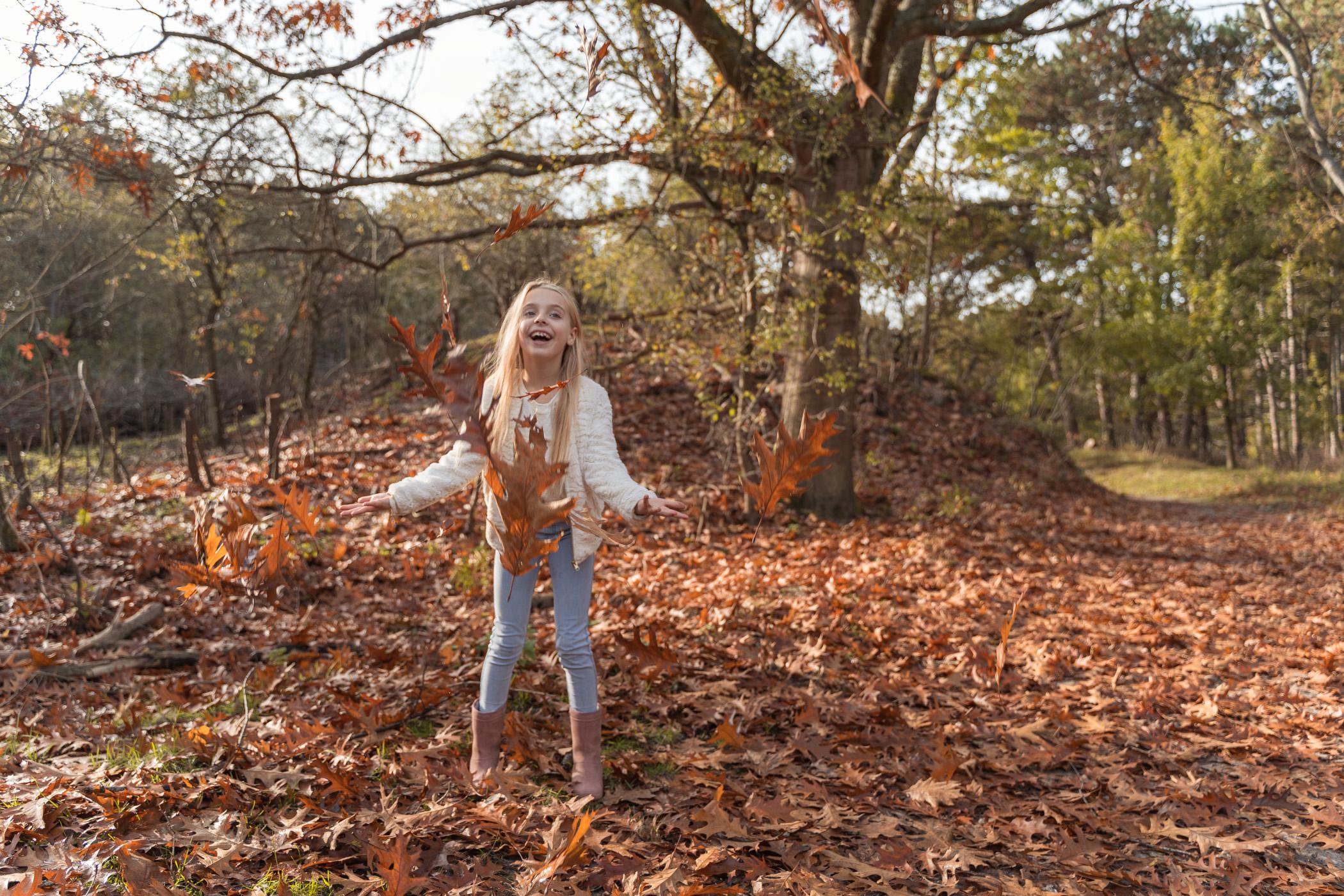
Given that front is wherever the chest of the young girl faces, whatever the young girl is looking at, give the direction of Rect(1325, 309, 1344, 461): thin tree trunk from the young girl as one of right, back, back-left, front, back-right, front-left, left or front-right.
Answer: back-left

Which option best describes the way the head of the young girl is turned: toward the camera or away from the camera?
toward the camera

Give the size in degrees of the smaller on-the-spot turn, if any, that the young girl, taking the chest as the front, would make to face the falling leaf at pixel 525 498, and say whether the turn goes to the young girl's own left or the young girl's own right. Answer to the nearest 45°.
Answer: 0° — they already face it

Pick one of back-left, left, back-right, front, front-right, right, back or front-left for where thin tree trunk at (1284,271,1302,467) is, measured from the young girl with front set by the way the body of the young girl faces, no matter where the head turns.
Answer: back-left

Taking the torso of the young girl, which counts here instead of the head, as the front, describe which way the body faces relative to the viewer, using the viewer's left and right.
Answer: facing the viewer

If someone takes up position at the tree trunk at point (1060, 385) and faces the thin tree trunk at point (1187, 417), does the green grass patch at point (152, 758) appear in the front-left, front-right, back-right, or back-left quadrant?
back-right

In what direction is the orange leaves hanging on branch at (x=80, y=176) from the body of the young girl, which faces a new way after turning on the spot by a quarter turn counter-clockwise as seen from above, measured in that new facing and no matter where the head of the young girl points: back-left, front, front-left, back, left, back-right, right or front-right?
back-left

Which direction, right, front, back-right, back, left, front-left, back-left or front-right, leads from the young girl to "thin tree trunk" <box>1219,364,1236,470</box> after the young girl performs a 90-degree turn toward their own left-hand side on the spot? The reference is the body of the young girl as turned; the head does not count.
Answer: front-left
